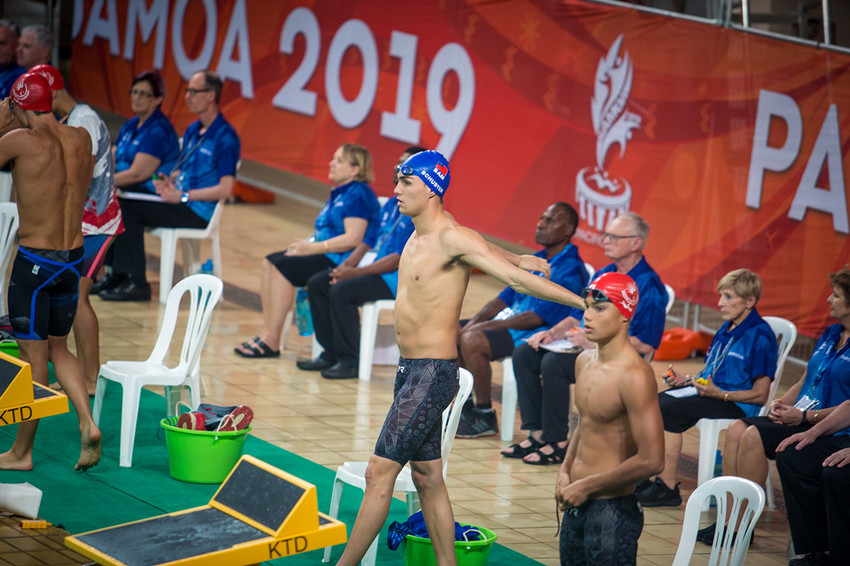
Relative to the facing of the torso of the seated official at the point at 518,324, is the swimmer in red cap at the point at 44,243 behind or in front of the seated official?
in front

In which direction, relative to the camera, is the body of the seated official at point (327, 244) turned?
to the viewer's left

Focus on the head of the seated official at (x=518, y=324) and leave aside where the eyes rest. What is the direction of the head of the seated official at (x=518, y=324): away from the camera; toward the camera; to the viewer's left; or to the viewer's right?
to the viewer's left

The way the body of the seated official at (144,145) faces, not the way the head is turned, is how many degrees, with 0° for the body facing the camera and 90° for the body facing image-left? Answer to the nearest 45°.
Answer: approximately 45°

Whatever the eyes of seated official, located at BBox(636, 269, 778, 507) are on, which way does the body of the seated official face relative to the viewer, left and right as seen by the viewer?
facing to the left of the viewer

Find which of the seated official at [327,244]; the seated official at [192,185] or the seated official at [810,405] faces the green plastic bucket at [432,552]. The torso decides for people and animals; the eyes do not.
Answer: the seated official at [810,405]

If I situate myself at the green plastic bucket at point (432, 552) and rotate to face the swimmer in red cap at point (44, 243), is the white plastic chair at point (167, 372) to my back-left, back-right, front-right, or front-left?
front-right

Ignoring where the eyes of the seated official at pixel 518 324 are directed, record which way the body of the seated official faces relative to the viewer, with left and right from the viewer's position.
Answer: facing to the left of the viewer

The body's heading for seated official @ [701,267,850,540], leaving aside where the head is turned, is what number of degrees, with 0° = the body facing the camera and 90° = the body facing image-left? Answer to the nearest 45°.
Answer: approximately 45°

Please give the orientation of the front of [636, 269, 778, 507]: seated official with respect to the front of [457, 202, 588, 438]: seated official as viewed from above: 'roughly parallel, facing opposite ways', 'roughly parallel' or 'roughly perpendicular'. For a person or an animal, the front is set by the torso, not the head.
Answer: roughly parallel

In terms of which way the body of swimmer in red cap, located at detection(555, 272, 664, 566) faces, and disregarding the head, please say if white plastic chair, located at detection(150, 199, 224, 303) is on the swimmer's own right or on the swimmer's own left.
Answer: on the swimmer's own right

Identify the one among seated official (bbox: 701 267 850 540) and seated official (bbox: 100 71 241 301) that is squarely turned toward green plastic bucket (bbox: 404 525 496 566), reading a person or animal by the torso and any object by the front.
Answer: seated official (bbox: 701 267 850 540)

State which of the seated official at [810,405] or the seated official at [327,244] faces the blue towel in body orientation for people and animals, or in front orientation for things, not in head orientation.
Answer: the seated official at [810,405]

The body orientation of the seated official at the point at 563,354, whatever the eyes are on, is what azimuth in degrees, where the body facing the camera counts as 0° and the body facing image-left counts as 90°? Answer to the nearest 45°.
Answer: approximately 45°
